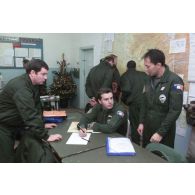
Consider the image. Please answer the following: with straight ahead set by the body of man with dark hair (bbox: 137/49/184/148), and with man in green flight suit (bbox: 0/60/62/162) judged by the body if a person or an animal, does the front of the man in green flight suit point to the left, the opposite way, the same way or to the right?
the opposite way

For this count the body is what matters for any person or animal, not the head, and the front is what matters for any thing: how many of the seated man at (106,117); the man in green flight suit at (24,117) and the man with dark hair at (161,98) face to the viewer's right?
1

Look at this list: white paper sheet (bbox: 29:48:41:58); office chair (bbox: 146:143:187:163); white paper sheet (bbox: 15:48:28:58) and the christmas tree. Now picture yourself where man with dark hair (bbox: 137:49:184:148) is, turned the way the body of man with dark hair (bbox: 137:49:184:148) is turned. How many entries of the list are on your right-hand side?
3

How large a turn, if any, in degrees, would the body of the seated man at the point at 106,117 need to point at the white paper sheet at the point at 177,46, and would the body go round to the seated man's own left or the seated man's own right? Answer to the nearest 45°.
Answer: approximately 180°

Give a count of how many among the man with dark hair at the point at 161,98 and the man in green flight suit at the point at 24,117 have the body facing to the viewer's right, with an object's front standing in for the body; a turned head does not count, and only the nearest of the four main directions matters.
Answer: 1

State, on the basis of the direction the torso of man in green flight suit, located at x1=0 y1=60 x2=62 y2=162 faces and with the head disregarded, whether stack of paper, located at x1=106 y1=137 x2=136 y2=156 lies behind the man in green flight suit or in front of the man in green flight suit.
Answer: in front

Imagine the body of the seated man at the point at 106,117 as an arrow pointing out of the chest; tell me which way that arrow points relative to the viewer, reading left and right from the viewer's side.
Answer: facing the viewer and to the left of the viewer

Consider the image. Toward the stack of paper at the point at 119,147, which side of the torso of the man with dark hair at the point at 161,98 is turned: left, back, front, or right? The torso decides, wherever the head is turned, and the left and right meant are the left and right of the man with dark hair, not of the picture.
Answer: front

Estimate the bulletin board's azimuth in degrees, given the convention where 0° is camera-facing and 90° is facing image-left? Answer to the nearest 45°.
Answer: approximately 315°

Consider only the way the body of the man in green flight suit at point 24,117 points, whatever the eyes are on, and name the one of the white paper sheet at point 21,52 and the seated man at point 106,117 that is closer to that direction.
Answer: the seated man

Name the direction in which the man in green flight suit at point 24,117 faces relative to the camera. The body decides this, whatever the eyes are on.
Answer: to the viewer's right

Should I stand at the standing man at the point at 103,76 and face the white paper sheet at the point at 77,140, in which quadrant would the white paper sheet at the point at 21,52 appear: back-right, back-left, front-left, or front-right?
back-right

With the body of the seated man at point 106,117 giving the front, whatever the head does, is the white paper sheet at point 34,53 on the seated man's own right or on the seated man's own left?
on the seated man's own right
